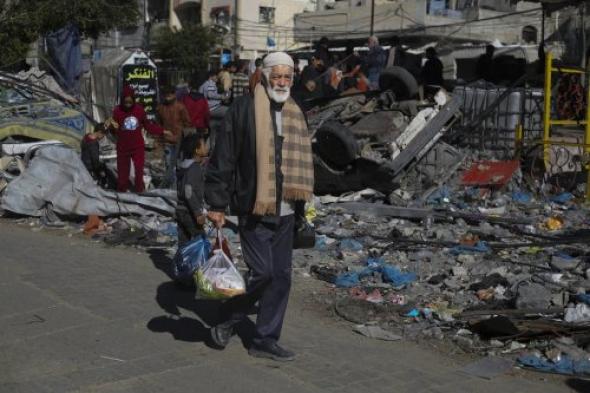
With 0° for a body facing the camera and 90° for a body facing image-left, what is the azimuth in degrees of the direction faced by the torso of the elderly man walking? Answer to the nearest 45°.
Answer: approximately 315°

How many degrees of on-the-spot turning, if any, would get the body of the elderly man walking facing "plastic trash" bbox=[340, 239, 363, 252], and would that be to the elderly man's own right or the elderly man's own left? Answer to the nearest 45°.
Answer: approximately 135° to the elderly man's own left

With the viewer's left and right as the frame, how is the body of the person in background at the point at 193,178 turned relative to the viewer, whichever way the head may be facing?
facing to the right of the viewer

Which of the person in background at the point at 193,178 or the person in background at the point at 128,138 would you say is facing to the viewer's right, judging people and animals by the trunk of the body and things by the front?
the person in background at the point at 193,178

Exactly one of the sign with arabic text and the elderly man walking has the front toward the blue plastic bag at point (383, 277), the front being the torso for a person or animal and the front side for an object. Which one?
the sign with arabic text

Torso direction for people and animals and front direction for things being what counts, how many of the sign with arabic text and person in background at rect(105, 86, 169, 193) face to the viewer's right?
0

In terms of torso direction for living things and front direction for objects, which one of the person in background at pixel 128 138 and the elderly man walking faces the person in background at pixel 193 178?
the person in background at pixel 128 138
